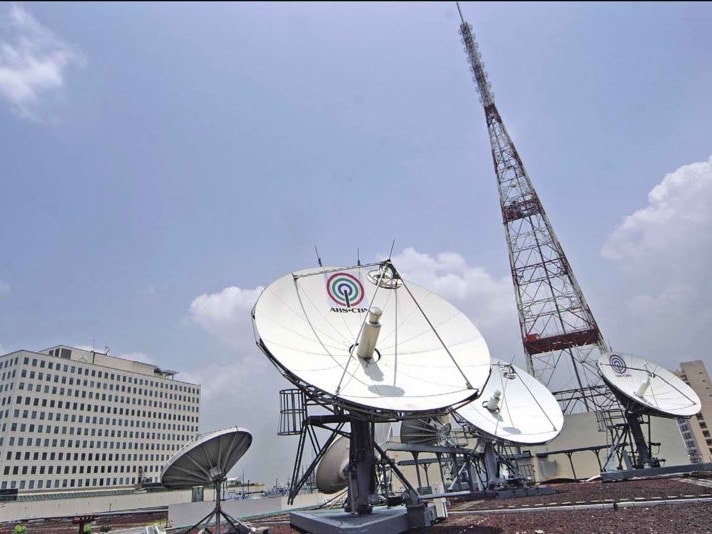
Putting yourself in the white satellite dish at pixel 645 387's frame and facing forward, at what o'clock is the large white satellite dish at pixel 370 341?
The large white satellite dish is roughly at 2 o'clock from the white satellite dish.

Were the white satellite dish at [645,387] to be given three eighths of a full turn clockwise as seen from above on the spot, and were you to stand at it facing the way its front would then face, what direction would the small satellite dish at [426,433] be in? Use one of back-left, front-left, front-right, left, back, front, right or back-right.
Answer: front-left

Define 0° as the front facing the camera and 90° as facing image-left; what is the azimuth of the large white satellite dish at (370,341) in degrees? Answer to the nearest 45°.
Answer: approximately 315°

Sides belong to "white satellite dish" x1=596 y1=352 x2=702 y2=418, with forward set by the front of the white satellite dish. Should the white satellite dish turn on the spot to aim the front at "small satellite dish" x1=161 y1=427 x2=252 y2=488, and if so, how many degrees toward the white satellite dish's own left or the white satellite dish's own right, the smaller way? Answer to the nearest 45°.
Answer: approximately 90° to the white satellite dish's own right

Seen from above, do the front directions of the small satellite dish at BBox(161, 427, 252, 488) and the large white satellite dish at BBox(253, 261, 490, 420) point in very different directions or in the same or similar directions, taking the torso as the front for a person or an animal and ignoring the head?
very different directions

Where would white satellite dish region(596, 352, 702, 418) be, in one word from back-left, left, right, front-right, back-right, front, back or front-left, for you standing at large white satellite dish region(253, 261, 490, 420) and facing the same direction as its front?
left
